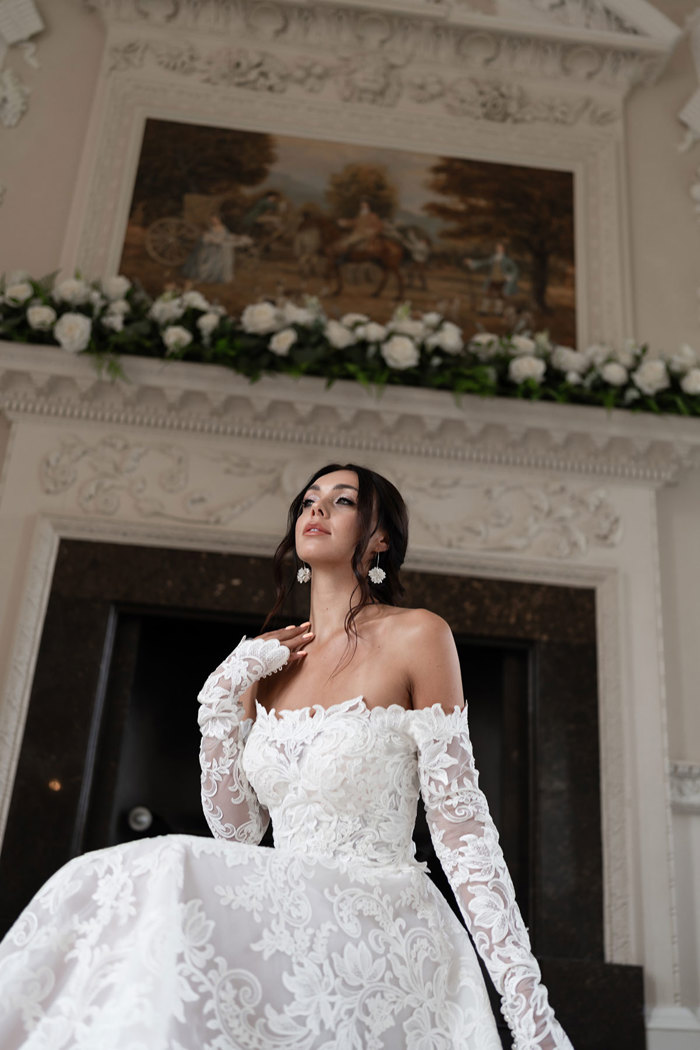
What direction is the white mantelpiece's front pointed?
toward the camera

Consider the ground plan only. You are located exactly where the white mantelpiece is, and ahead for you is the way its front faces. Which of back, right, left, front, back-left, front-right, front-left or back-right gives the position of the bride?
front

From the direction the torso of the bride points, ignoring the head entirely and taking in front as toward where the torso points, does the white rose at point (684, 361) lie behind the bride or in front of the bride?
behind

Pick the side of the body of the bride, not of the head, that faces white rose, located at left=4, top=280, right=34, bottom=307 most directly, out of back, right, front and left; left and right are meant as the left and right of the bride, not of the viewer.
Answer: right

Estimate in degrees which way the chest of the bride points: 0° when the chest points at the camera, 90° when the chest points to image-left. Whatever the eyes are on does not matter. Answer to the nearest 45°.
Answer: approximately 45°

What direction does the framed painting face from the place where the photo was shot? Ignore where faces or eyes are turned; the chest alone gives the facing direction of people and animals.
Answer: facing the viewer
